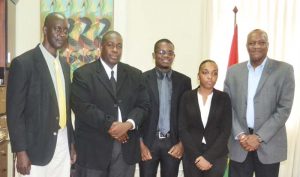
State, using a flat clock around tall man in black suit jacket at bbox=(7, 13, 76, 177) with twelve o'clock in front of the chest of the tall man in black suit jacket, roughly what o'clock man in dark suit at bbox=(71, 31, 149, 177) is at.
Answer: The man in dark suit is roughly at 10 o'clock from the tall man in black suit jacket.

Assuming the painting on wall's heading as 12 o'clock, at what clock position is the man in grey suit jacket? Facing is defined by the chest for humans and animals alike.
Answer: The man in grey suit jacket is roughly at 11 o'clock from the painting on wall.

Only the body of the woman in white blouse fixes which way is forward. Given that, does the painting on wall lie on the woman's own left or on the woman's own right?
on the woman's own right

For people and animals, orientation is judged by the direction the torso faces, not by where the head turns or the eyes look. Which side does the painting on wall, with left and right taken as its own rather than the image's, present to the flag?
left

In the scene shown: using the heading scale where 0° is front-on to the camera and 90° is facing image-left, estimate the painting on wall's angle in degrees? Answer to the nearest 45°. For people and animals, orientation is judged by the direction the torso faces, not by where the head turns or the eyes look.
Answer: approximately 0°

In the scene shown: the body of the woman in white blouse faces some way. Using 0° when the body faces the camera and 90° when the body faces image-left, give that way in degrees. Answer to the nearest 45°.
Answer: approximately 0°

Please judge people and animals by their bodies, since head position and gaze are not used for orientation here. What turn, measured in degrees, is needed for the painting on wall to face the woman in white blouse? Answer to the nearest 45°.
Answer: approximately 45° to its left

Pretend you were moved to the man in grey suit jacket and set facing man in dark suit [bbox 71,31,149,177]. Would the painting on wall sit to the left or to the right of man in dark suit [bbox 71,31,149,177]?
right

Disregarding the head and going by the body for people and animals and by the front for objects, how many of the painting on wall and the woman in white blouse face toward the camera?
2
